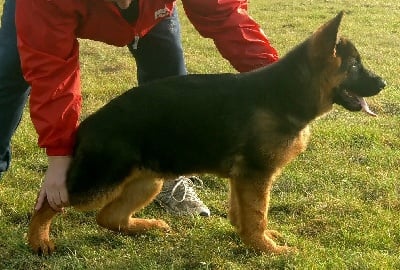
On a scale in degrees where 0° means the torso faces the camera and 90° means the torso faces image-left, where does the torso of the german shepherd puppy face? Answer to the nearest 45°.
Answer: approximately 270°
